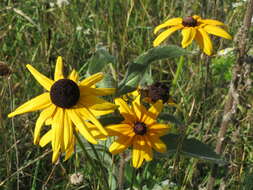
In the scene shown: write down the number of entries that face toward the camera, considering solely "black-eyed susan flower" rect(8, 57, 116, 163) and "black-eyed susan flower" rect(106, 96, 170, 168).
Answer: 2

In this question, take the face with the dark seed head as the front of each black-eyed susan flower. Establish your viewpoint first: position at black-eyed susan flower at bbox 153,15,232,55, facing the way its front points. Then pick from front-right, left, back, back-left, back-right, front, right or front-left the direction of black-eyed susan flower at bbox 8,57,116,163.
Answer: front-right

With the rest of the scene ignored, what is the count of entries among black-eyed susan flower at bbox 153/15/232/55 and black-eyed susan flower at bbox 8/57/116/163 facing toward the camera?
2

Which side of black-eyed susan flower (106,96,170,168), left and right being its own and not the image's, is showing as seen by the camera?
front

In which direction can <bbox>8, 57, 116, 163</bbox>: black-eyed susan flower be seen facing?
toward the camera
